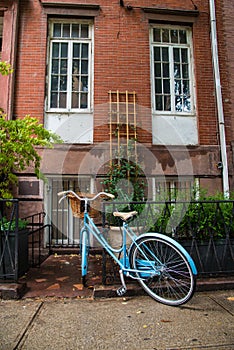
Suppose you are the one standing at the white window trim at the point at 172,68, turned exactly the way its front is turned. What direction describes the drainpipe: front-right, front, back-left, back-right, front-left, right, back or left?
left

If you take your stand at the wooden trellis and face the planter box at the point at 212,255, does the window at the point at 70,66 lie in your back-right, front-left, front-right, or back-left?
back-right

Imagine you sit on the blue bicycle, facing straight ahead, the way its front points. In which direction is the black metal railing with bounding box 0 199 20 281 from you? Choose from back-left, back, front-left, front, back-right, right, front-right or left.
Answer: front-left

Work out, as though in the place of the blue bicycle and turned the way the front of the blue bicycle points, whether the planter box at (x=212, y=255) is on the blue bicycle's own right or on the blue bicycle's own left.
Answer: on the blue bicycle's own right

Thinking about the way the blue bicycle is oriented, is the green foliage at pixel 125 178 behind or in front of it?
in front

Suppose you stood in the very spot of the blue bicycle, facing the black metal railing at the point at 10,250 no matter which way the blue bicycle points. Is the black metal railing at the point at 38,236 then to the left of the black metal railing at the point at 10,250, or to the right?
right

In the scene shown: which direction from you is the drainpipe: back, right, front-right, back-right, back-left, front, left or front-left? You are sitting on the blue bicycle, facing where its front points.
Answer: right

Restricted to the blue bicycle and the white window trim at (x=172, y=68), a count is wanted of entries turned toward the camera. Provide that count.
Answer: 1

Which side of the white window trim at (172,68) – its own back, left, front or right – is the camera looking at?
front
